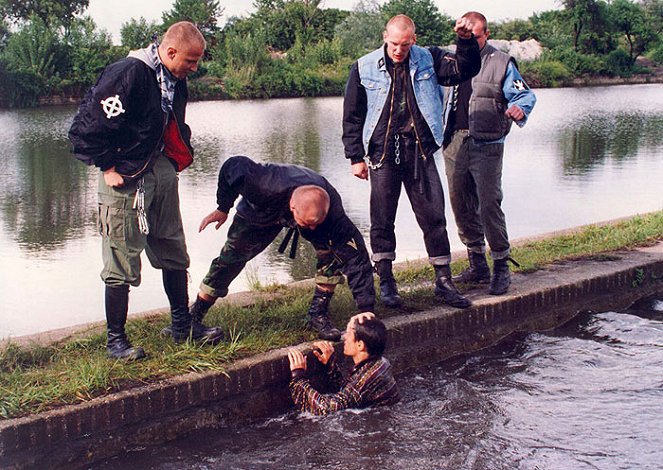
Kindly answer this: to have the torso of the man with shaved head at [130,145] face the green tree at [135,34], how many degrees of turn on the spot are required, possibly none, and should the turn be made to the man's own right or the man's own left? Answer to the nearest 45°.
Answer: approximately 135° to the man's own left

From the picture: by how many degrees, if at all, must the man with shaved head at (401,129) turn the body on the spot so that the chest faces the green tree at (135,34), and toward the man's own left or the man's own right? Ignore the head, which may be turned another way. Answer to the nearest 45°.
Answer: approximately 180°

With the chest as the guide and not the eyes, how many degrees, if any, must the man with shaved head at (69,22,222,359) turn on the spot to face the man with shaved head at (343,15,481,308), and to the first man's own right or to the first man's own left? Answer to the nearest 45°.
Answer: approximately 90° to the first man's own left

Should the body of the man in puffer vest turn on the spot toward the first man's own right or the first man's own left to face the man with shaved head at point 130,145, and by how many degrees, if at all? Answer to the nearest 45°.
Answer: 0° — they already face them

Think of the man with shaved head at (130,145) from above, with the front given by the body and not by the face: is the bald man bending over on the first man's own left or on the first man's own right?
on the first man's own left

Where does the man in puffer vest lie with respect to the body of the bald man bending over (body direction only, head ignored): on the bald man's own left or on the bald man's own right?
on the bald man's own left

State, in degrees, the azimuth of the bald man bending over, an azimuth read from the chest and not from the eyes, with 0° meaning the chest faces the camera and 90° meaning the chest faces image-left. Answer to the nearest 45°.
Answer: approximately 315°

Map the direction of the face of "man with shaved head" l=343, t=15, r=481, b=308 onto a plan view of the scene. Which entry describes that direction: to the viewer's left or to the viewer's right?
to the viewer's left

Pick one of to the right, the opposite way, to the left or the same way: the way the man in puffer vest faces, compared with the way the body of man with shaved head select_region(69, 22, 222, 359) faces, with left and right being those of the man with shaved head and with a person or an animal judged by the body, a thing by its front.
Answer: to the right

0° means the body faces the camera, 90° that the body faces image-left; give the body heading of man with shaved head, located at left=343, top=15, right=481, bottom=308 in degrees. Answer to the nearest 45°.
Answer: approximately 0°

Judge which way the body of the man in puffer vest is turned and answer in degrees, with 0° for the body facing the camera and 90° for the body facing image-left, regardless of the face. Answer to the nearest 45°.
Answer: approximately 45°
